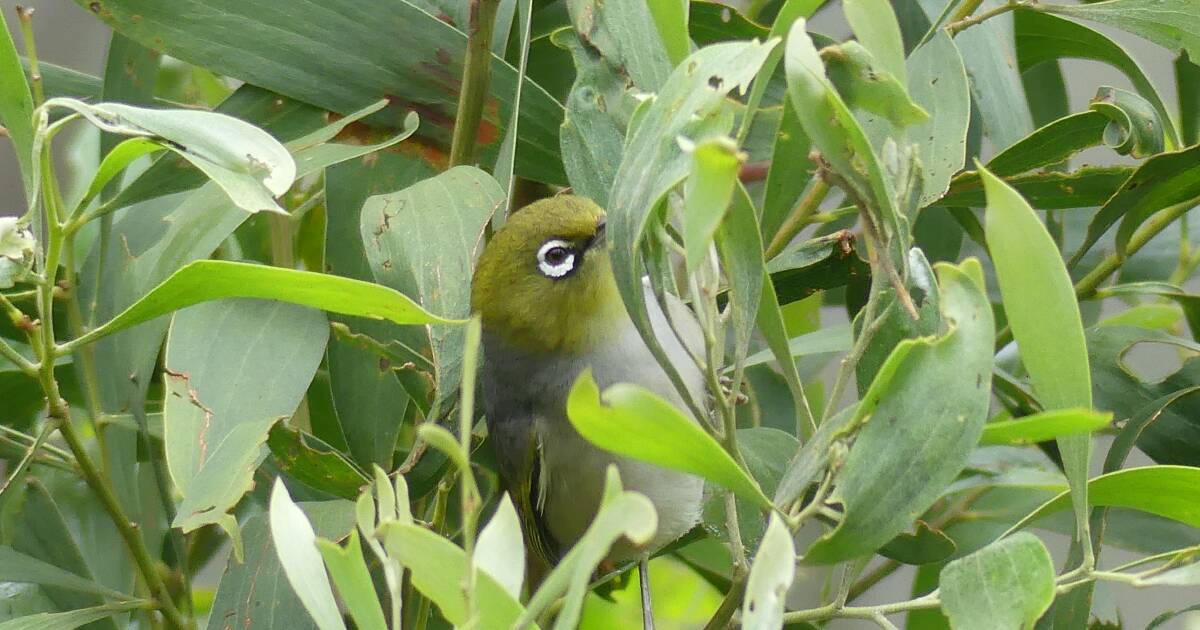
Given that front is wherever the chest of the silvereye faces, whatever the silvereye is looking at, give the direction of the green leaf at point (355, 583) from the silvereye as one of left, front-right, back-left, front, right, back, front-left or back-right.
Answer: right

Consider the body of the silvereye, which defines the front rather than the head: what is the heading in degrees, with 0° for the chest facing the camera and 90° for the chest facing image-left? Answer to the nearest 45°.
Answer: approximately 270°

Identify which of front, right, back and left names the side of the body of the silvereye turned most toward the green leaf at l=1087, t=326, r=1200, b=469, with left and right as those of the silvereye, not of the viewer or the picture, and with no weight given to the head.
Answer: front

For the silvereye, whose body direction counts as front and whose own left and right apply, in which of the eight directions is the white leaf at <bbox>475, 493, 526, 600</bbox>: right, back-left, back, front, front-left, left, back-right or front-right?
right
